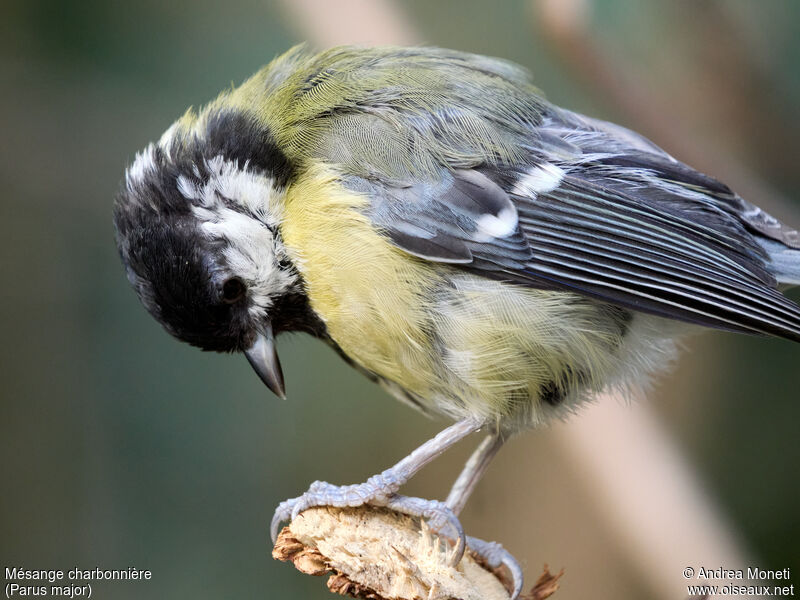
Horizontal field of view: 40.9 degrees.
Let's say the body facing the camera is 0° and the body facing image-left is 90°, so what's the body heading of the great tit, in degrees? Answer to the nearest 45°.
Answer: approximately 90°
